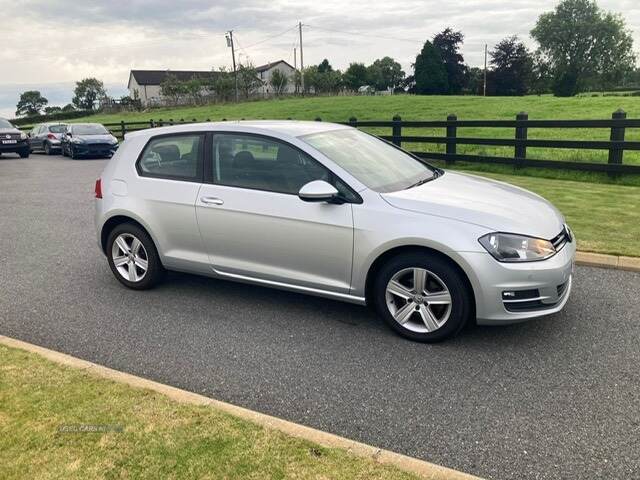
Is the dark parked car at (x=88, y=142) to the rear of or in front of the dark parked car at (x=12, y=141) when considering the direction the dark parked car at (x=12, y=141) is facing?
in front

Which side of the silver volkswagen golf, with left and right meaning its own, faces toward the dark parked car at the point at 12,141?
back

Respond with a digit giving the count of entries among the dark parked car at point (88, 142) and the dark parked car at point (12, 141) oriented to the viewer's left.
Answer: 0

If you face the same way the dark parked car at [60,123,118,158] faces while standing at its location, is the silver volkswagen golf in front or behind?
in front

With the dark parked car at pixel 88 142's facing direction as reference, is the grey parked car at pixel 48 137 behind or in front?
behind

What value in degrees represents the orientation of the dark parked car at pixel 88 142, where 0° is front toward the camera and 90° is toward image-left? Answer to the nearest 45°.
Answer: approximately 315°

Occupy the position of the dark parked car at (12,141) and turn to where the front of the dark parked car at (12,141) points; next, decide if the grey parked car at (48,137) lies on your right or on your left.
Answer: on your left

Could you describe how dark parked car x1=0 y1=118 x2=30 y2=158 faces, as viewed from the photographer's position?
facing the viewer and to the right of the viewer

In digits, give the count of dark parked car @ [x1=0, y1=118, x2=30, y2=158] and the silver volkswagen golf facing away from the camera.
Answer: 0

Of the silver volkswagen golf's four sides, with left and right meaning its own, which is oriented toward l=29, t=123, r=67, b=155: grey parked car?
back
